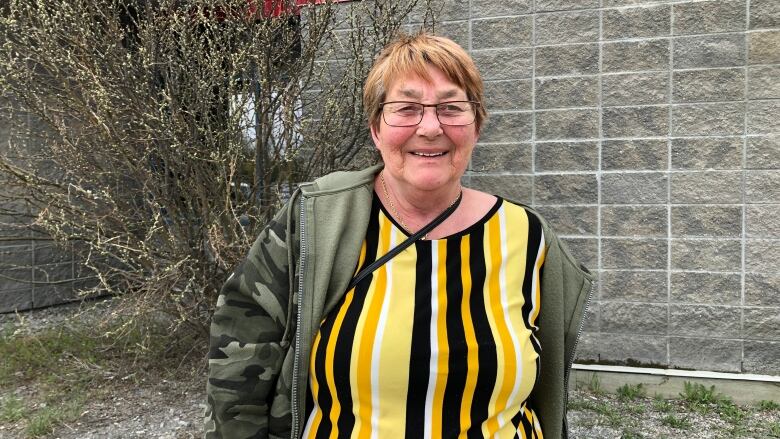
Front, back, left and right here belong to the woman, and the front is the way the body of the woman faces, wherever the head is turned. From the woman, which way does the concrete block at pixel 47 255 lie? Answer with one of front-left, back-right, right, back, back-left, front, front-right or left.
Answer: back-right

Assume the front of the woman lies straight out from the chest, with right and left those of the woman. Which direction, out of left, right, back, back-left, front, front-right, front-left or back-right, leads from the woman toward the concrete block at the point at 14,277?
back-right

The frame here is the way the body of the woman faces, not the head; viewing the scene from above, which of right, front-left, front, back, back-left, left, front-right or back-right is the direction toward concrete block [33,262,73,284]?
back-right

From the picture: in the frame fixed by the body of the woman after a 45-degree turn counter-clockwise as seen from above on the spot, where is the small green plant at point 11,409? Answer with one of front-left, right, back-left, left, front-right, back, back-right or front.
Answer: back

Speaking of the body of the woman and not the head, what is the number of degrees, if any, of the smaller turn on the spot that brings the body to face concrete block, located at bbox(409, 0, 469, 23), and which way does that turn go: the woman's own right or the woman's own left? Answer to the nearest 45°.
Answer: approximately 180°

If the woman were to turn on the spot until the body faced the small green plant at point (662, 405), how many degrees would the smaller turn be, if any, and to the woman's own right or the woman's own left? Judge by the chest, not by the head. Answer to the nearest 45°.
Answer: approximately 135° to the woman's own left

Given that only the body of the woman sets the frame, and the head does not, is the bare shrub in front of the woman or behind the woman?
behind

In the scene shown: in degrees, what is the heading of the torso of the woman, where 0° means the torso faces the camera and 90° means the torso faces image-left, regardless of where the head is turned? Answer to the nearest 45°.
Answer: approximately 0°
